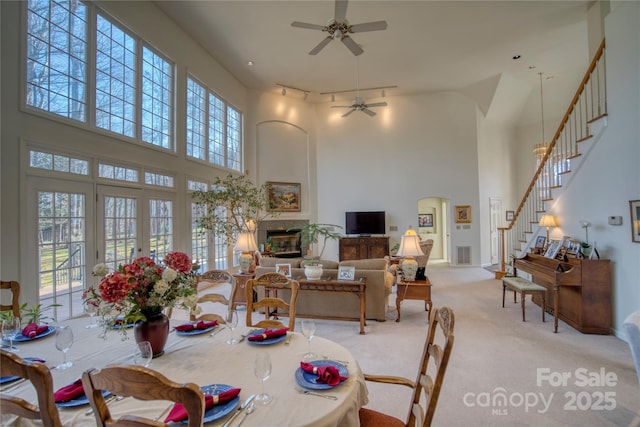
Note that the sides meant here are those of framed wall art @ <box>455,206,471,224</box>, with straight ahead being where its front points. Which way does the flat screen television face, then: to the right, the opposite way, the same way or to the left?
the same way

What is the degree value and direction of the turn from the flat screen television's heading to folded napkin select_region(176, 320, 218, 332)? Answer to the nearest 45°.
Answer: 0° — it already faces it

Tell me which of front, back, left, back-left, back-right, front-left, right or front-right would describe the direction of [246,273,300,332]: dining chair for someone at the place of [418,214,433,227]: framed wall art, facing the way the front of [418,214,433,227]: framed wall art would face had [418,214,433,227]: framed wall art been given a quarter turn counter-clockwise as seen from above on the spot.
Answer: right

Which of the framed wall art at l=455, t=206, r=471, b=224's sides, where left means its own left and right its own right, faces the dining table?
front

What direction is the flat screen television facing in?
toward the camera

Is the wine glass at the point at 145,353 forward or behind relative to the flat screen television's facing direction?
forward

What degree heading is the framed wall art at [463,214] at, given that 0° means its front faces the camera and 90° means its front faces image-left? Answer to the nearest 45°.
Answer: approximately 0°

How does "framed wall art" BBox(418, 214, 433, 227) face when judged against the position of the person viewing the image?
facing the viewer

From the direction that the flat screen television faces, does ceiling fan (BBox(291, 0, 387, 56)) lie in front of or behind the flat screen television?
in front

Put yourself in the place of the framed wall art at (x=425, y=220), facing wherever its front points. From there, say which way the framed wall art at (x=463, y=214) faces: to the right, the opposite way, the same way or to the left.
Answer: the same way

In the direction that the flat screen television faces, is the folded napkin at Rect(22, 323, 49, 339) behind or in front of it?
in front

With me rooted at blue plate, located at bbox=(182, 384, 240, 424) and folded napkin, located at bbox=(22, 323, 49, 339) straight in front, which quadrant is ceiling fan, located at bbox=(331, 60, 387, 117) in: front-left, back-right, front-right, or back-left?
front-right

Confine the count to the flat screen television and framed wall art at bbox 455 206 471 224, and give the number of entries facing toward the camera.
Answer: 2

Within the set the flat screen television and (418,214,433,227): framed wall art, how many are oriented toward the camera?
2

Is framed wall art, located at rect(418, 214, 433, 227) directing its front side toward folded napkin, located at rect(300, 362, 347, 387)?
yes

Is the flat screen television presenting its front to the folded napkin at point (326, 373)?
yes

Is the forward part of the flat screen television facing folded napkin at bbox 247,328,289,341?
yes
